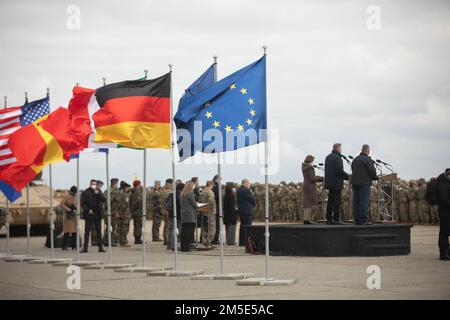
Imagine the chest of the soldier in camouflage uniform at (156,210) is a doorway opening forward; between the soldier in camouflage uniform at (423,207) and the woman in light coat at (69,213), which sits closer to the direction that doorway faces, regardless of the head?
the soldier in camouflage uniform

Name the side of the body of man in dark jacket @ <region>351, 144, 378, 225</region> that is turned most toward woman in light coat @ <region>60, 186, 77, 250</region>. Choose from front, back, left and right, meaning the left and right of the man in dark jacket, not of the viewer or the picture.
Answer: left

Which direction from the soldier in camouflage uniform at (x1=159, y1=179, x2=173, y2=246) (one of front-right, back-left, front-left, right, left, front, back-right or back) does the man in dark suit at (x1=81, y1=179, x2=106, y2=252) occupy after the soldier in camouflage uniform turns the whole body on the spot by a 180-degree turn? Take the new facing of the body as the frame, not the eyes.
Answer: front-left

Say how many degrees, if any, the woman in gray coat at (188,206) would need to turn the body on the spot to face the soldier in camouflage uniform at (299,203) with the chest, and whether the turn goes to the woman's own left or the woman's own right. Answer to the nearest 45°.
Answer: approximately 45° to the woman's own left

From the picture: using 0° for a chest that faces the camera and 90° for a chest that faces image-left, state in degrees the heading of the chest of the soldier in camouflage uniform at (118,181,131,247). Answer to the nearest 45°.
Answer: approximately 270°

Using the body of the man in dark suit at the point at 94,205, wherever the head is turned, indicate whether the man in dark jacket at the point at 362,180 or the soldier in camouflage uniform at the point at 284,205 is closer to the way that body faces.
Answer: the man in dark jacket

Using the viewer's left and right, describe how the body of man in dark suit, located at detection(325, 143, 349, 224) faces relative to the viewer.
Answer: facing away from the viewer and to the right of the viewer

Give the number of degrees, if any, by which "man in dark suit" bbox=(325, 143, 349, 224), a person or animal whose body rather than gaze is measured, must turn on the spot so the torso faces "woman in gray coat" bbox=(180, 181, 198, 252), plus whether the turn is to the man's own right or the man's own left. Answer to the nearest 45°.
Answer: approximately 135° to the man's own left

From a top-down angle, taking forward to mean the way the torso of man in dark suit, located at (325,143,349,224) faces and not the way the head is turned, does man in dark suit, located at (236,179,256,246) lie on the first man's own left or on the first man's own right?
on the first man's own left

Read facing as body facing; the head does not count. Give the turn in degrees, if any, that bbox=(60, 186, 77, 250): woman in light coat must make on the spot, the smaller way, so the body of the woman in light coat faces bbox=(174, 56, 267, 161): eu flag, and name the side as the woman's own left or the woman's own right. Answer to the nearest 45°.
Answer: approximately 45° to the woman's own right

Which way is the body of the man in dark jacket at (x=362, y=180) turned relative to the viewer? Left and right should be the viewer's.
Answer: facing away from the viewer and to the right of the viewer
